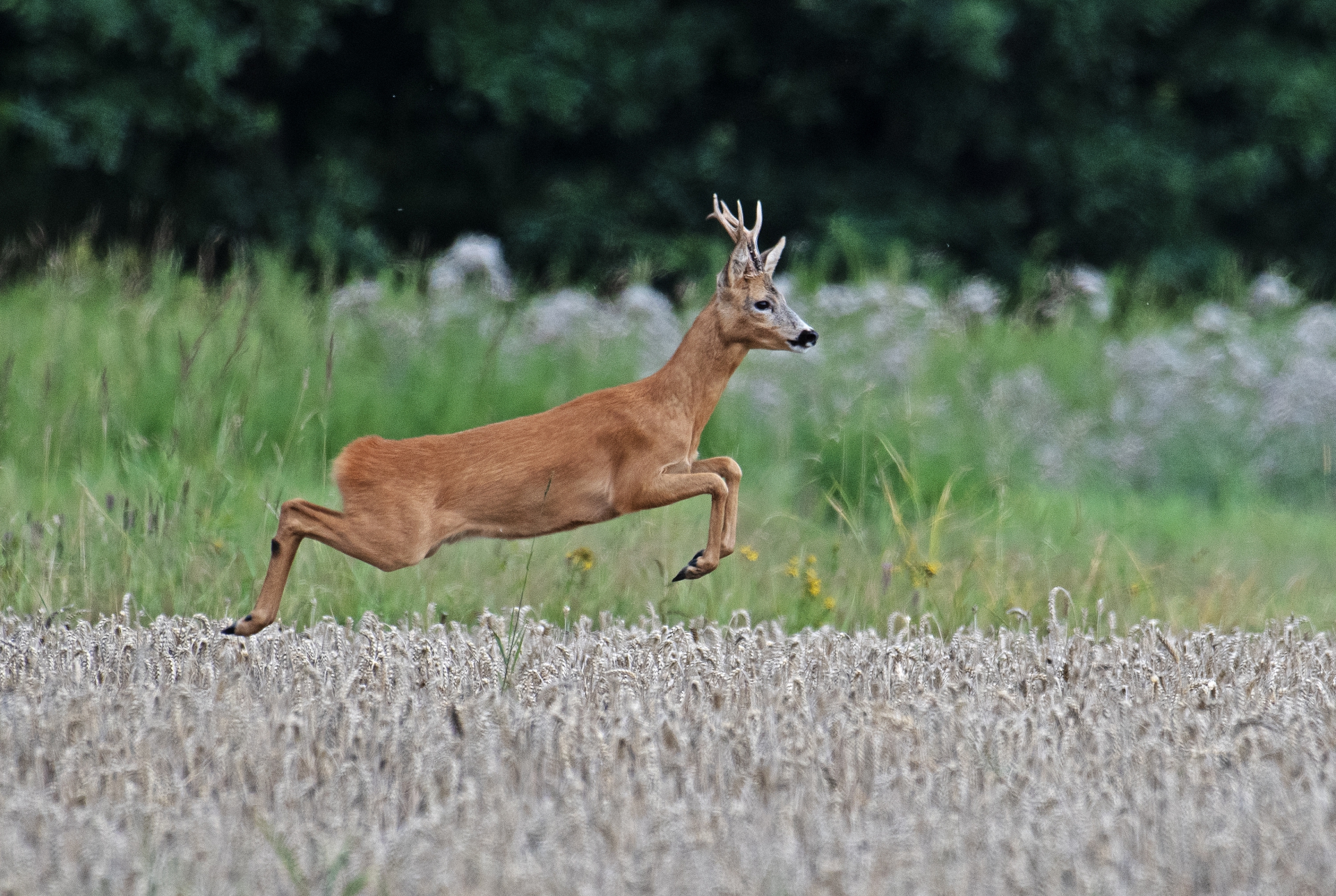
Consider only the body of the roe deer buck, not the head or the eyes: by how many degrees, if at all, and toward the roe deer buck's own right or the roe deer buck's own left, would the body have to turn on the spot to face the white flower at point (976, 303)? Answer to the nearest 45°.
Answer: approximately 90° to the roe deer buck's own left

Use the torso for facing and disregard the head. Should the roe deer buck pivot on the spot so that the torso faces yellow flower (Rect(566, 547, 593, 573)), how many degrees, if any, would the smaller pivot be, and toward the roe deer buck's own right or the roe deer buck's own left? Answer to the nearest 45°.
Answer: approximately 90° to the roe deer buck's own left

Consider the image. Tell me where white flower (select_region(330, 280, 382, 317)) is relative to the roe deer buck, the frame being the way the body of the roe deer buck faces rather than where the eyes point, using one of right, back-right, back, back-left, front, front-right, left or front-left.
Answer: left

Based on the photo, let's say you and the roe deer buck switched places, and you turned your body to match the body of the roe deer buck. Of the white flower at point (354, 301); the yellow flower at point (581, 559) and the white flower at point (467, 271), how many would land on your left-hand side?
3

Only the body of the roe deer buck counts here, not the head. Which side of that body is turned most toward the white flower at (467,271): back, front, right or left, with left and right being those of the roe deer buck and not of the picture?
left

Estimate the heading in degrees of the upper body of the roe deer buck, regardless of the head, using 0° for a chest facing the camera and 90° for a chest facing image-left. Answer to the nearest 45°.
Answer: approximately 270°

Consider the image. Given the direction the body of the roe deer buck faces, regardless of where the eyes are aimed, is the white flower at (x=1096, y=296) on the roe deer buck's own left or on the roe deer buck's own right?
on the roe deer buck's own left

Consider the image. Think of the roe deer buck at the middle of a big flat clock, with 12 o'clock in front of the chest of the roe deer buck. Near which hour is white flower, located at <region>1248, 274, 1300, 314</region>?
The white flower is roughly at 10 o'clock from the roe deer buck.
